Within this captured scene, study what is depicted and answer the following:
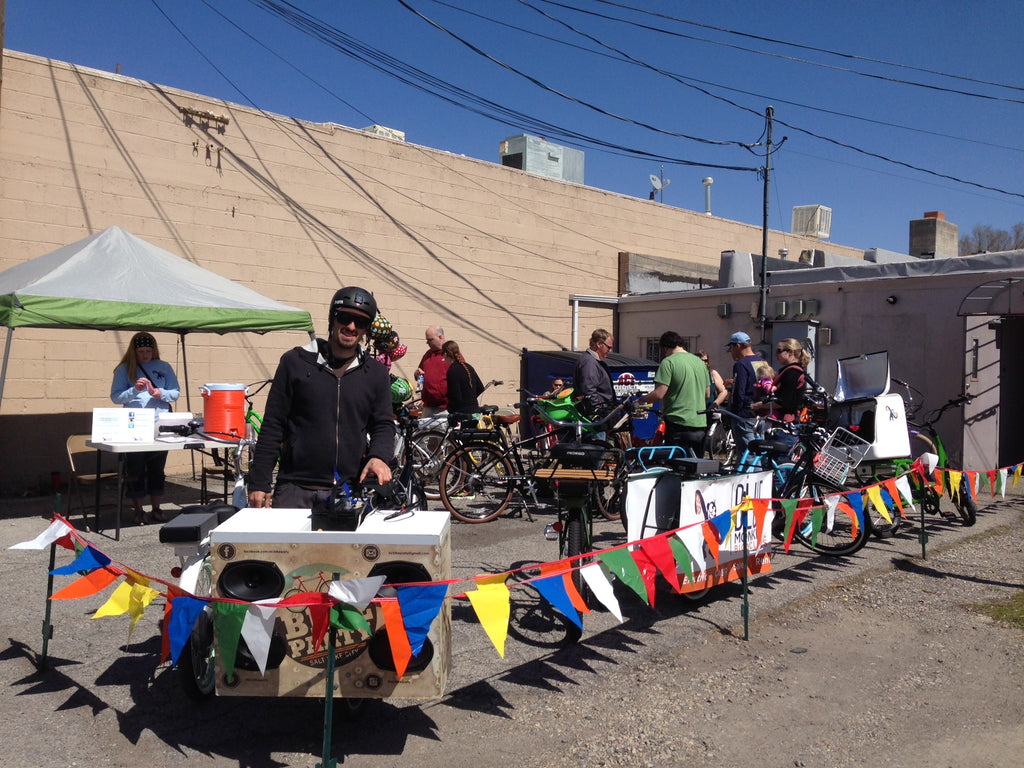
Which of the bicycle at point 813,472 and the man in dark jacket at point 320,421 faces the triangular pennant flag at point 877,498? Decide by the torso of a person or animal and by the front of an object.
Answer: the bicycle

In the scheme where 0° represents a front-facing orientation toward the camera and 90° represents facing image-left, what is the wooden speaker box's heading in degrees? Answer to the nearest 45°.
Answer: approximately 0°

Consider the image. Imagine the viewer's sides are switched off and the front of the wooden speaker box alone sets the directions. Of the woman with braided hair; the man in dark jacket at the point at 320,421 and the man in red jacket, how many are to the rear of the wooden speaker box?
3

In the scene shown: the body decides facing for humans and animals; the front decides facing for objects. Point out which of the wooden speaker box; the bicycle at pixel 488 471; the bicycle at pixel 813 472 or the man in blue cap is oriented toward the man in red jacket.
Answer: the man in blue cap

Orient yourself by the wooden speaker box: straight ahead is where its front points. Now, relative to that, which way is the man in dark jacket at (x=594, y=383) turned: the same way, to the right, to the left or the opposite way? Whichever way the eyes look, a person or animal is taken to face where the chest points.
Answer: to the left

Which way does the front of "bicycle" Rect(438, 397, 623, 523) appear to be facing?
to the viewer's right

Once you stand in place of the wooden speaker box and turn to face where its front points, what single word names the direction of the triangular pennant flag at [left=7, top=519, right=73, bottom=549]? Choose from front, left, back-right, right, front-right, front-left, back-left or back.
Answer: back-right

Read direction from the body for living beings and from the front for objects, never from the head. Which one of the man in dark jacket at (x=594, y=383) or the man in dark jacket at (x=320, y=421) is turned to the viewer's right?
the man in dark jacket at (x=594, y=383)

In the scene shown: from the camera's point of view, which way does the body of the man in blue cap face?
to the viewer's left
